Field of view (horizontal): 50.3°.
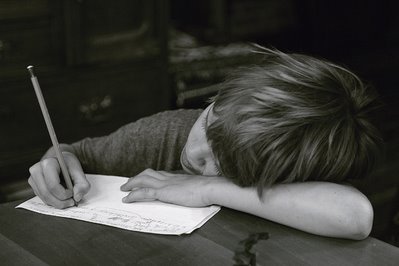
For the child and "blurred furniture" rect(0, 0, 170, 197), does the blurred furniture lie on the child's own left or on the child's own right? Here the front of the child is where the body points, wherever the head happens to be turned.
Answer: on the child's own right

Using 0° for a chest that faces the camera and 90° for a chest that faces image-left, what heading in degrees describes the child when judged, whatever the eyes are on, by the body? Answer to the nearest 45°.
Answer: approximately 45°
